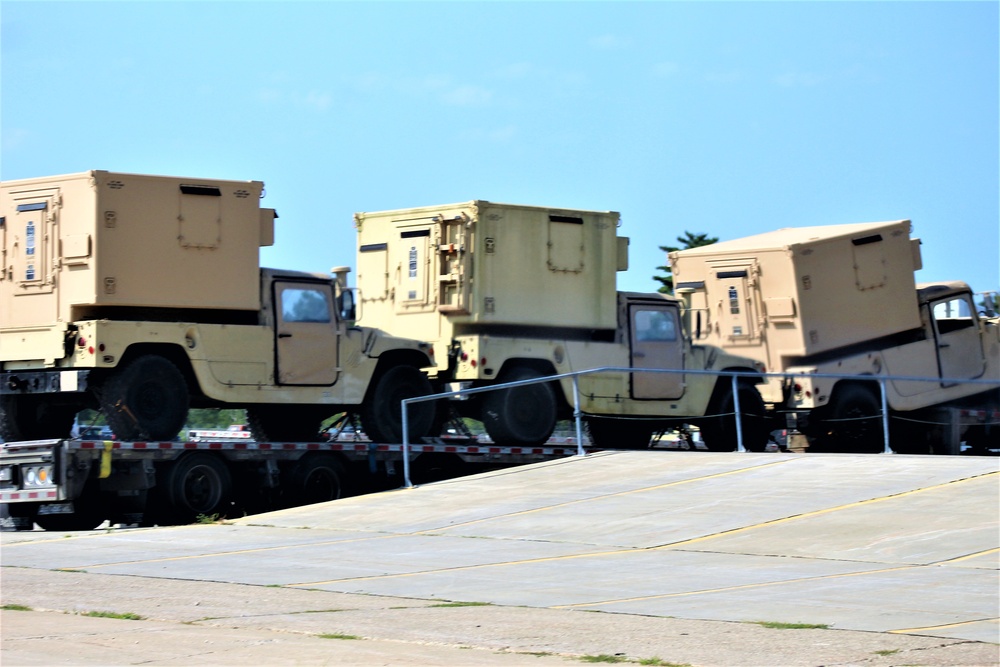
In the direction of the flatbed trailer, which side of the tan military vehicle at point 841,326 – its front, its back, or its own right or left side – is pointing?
back

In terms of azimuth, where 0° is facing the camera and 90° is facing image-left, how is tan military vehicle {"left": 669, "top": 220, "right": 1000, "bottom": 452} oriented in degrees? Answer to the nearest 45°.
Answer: approximately 225°

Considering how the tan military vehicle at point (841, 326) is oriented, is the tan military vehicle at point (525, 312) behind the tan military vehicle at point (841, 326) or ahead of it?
behind

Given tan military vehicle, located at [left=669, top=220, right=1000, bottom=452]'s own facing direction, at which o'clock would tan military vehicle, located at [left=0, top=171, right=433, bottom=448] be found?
tan military vehicle, located at [left=0, top=171, right=433, bottom=448] is roughly at 6 o'clock from tan military vehicle, located at [left=669, top=220, right=1000, bottom=452].

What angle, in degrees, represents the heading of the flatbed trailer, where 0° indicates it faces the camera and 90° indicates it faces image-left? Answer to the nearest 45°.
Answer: approximately 225°

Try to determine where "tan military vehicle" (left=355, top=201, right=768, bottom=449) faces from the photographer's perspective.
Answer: facing away from the viewer and to the right of the viewer

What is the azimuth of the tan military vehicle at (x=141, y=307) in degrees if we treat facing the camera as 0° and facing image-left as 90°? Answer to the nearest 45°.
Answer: approximately 225°
